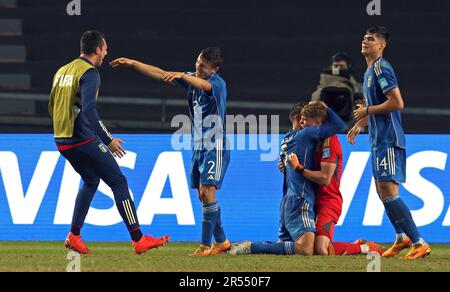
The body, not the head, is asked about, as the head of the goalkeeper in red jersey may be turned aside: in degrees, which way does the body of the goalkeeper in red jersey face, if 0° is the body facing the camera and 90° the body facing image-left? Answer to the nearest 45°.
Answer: approximately 90°

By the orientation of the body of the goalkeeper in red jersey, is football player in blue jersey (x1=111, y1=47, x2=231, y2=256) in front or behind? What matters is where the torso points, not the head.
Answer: in front

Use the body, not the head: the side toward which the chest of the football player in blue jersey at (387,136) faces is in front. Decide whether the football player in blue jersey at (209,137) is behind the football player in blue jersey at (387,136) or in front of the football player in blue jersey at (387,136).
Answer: in front
